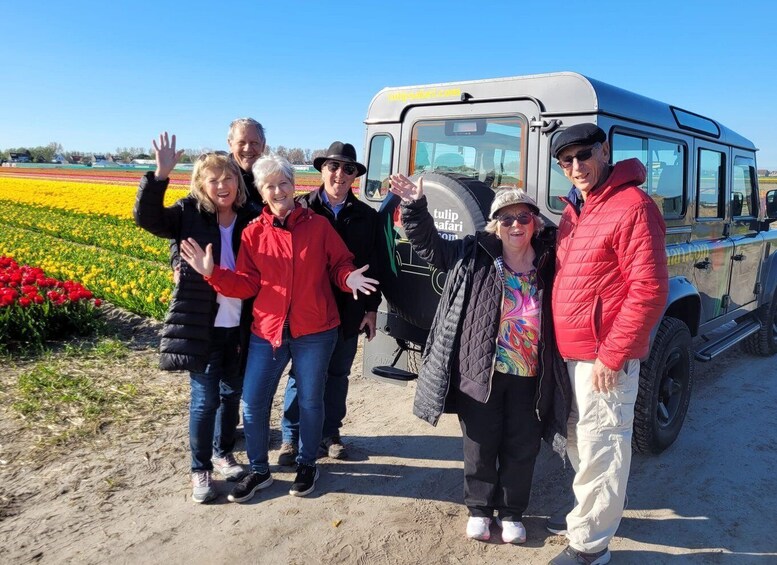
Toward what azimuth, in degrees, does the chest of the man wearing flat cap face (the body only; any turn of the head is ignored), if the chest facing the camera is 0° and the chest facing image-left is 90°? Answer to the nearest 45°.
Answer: approximately 45°

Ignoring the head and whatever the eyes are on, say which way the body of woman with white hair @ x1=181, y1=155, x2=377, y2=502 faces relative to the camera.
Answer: toward the camera

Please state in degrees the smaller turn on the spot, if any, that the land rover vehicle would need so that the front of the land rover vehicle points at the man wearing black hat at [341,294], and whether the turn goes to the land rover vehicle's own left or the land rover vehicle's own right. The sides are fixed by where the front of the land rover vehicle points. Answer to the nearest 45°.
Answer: approximately 180°

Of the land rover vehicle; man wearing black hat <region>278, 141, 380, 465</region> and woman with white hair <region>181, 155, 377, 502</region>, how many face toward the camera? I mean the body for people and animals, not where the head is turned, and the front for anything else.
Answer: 2

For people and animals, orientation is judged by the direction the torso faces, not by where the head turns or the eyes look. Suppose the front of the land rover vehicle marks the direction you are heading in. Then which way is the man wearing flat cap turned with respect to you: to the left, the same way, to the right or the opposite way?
the opposite way
